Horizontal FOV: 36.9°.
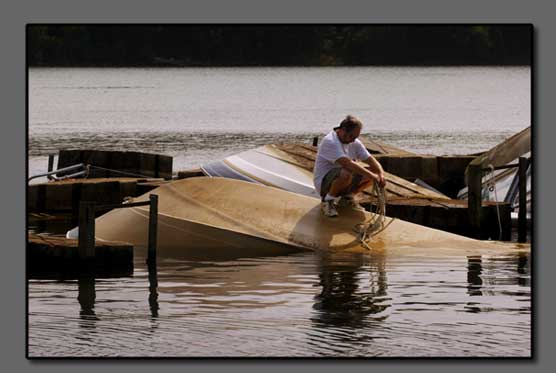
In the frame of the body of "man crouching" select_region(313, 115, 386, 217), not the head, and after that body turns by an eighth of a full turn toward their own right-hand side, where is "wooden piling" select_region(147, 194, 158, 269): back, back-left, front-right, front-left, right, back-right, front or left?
right

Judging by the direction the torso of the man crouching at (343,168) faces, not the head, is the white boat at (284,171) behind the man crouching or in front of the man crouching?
behind

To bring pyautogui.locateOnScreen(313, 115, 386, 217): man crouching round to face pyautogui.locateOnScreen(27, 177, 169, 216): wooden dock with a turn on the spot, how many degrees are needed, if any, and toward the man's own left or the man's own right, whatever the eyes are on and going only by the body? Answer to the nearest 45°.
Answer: approximately 180°
